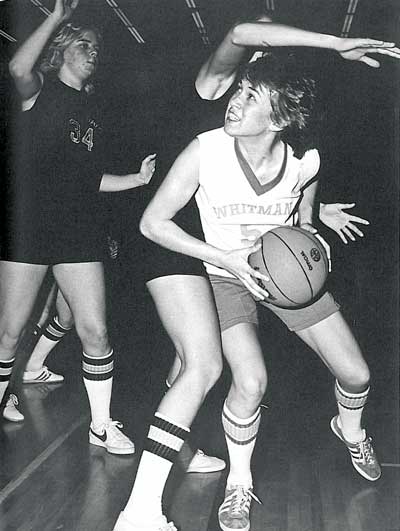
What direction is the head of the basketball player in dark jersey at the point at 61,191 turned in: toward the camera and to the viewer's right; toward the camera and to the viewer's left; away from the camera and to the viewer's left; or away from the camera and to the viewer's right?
toward the camera and to the viewer's right

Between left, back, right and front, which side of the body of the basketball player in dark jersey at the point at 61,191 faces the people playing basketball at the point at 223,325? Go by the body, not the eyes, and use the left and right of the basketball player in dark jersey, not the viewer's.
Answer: front

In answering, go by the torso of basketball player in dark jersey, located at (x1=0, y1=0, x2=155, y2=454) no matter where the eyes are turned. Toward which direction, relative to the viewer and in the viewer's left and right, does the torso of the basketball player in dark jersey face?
facing the viewer and to the right of the viewer
